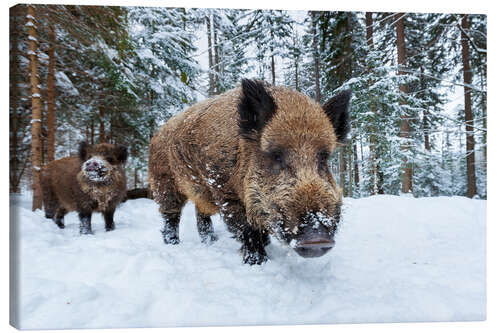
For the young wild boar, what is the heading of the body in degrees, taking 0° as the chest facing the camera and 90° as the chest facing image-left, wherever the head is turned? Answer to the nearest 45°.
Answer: approximately 315°
